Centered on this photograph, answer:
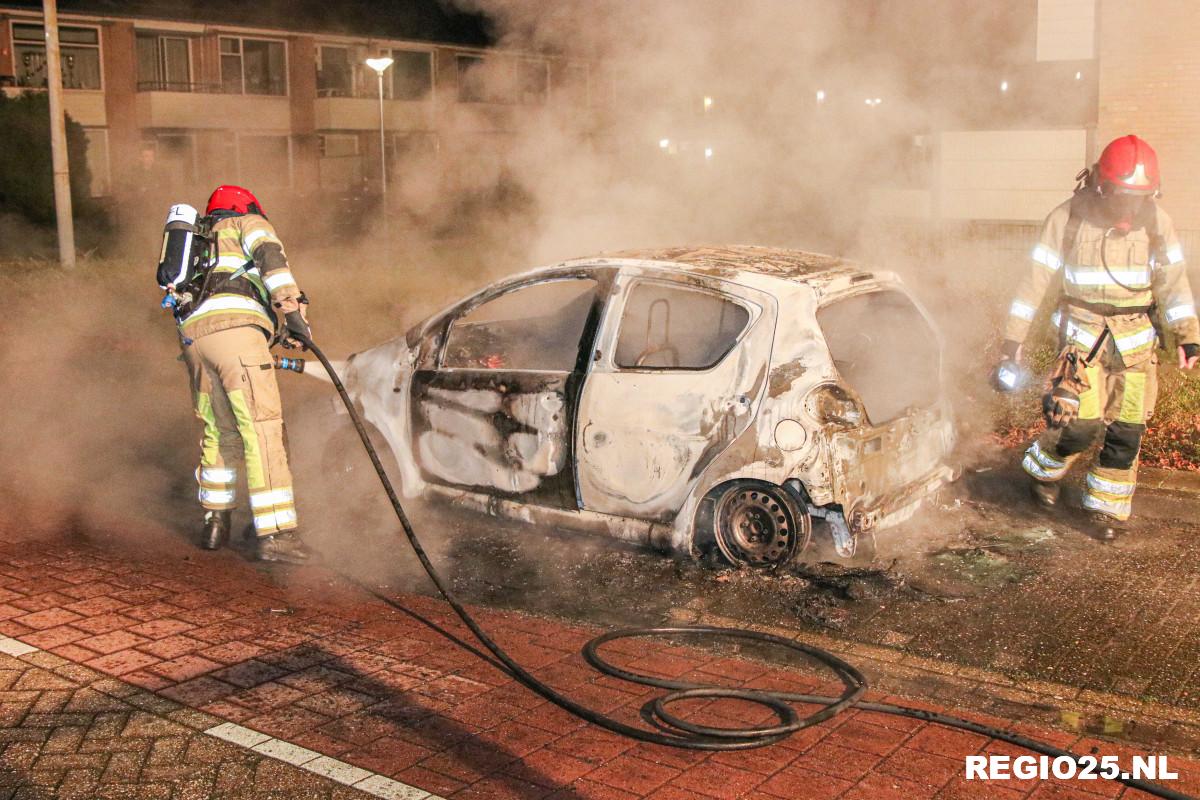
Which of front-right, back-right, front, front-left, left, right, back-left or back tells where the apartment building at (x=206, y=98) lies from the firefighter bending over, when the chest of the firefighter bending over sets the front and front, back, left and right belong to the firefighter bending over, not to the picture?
front-left

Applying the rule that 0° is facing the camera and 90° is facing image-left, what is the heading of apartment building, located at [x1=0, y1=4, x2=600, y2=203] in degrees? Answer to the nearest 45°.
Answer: approximately 315°

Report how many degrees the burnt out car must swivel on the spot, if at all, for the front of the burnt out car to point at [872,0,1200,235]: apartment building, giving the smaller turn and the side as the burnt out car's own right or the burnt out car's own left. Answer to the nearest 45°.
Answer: approximately 90° to the burnt out car's own right

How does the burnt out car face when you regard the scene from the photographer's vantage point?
facing away from the viewer and to the left of the viewer

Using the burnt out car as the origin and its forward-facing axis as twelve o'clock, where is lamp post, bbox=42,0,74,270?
The lamp post is roughly at 12 o'clock from the burnt out car.

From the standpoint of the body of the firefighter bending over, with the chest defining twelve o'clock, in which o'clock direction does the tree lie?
The tree is roughly at 10 o'clock from the firefighter bending over.

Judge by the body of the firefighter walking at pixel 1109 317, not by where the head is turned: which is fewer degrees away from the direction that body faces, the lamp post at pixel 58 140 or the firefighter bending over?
the firefighter bending over

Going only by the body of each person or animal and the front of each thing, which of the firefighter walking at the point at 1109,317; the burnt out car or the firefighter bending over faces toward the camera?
the firefighter walking

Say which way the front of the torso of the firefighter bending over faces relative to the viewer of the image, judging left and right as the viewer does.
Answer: facing away from the viewer and to the right of the viewer

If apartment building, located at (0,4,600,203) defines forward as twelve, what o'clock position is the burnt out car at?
The burnt out car is roughly at 1 o'clock from the apartment building.

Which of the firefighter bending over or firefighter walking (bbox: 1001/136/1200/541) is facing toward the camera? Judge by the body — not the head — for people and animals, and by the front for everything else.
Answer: the firefighter walking

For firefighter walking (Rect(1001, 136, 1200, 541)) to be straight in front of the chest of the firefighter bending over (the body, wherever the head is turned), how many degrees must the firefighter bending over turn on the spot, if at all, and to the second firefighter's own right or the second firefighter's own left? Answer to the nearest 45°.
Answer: approximately 45° to the second firefighter's own right

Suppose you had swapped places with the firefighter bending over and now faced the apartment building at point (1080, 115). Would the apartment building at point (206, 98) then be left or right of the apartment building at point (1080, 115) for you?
left

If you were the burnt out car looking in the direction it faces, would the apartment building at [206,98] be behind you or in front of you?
in front

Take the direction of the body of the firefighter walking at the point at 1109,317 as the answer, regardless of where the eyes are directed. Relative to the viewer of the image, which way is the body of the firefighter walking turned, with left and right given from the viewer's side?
facing the viewer

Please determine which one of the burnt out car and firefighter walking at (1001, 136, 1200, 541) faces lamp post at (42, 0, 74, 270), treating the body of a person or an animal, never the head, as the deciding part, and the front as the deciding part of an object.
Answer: the burnt out car

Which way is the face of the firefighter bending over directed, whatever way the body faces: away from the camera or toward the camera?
away from the camera
